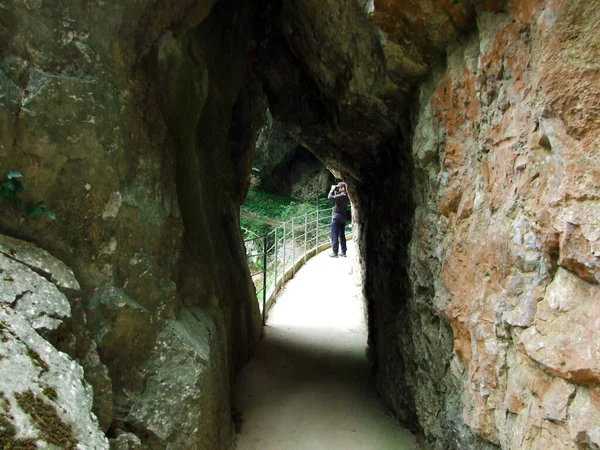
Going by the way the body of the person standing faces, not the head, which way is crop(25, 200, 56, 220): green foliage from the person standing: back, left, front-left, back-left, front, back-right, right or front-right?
front-left

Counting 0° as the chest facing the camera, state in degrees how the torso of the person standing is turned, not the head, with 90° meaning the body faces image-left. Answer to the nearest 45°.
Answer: approximately 45°

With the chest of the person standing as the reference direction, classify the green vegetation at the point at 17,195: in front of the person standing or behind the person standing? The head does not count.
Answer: in front
